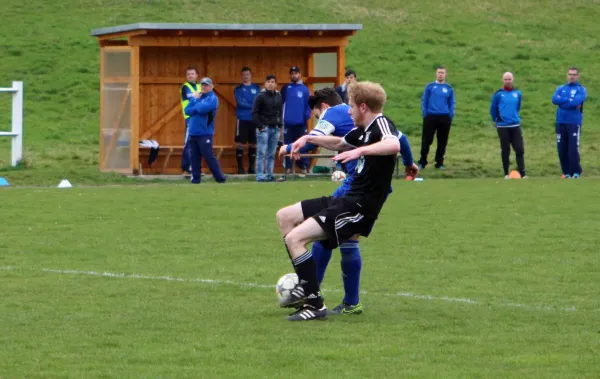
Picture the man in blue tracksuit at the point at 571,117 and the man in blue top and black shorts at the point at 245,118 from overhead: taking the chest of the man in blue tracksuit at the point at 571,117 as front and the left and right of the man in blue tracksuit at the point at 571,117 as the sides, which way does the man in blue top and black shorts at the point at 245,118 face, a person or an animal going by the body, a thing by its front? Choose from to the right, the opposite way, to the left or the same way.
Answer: the same way

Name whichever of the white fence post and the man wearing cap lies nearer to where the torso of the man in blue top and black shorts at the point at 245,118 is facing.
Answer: the man wearing cap

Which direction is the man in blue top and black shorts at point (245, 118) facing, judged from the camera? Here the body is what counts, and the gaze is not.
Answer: toward the camera

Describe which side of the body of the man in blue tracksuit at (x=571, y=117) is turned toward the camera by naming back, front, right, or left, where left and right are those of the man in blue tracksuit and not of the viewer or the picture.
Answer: front

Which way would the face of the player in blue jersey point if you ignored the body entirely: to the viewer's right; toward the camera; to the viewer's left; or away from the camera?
to the viewer's left

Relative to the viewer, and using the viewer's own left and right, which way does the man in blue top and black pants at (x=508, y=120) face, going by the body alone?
facing the viewer

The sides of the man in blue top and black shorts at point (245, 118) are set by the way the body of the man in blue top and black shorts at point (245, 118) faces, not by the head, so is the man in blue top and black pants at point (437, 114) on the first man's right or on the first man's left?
on the first man's left

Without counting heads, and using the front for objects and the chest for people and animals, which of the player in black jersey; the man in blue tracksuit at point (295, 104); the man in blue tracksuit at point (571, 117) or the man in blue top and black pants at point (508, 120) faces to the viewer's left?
the player in black jersey

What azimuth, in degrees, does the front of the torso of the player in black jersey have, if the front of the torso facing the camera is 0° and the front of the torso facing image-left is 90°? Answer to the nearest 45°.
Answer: approximately 90°

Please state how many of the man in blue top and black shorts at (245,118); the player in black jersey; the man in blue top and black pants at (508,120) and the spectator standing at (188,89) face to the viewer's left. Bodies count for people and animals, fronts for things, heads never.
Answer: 1

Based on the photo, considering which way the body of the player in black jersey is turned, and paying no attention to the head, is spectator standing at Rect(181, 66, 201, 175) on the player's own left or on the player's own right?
on the player's own right

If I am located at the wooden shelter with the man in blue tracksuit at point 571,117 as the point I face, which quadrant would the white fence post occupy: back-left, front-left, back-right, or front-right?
back-right

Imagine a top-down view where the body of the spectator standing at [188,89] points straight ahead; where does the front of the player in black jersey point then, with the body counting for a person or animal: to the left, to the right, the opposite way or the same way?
to the right

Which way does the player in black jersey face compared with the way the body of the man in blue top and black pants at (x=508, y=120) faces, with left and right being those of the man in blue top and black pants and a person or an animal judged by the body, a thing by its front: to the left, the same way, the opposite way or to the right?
to the right

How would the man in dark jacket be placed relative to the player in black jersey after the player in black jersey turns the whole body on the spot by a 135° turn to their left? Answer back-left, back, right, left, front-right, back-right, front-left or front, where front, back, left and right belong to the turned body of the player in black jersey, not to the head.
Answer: back-left

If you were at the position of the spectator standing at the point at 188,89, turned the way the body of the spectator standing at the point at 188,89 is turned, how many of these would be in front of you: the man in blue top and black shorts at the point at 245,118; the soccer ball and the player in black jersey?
2

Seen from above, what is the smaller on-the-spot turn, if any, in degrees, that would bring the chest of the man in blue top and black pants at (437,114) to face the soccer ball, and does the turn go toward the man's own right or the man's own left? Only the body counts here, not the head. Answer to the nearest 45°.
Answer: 0° — they already face it
